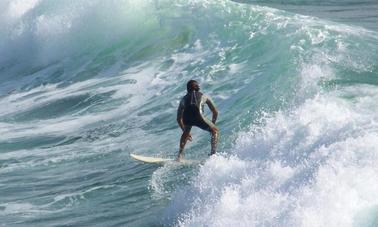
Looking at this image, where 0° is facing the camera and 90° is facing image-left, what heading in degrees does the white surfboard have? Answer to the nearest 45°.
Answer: approximately 90°
